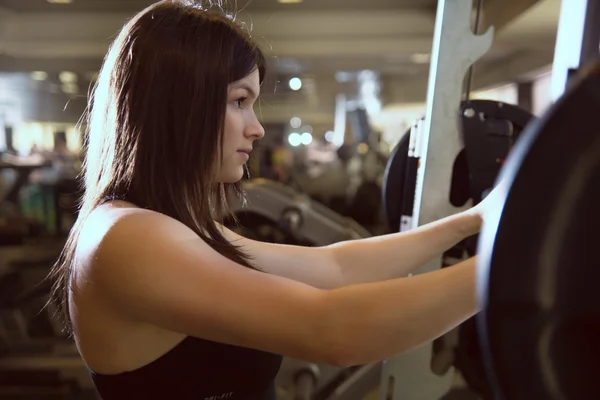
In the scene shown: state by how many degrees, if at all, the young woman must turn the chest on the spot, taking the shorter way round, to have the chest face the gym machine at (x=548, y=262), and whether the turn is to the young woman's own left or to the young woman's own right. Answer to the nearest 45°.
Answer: approximately 45° to the young woman's own right

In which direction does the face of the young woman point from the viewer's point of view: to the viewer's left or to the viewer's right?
to the viewer's right

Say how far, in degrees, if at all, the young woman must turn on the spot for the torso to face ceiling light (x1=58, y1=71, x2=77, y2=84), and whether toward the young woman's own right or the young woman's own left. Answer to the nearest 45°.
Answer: approximately 90° to the young woman's own left

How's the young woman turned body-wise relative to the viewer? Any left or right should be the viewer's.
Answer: facing to the right of the viewer

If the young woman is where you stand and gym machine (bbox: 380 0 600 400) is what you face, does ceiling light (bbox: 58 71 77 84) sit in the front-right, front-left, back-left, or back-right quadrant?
back-left
